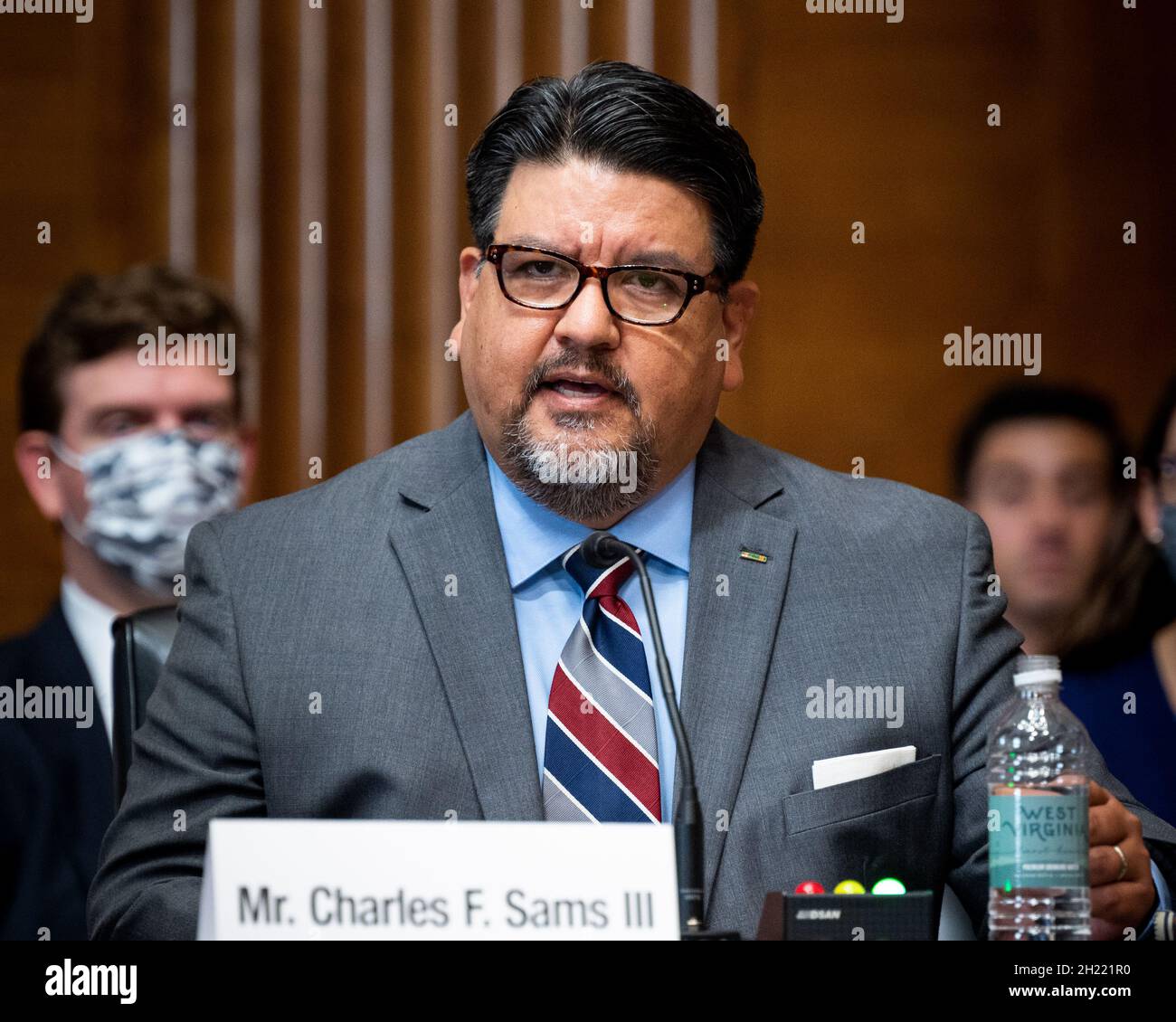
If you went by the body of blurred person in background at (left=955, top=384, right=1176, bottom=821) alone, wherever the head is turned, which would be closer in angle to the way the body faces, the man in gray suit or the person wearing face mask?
the man in gray suit

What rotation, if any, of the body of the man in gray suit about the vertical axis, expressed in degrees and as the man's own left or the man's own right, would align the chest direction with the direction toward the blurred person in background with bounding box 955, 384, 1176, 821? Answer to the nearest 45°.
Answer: approximately 135° to the man's own left

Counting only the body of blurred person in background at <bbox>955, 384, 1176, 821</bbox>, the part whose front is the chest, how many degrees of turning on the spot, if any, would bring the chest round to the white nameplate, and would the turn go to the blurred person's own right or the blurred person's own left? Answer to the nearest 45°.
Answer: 0° — they already face it

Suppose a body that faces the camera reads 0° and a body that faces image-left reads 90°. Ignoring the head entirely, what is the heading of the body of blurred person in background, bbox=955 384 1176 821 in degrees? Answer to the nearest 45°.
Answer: approximately 0°

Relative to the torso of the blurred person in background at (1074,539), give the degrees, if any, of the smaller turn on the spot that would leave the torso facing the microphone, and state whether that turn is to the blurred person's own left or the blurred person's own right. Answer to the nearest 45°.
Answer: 0° — they already face it

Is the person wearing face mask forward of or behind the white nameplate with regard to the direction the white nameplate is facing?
behind

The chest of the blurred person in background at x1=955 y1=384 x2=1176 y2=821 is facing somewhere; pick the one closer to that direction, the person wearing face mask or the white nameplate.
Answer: the white nameplate

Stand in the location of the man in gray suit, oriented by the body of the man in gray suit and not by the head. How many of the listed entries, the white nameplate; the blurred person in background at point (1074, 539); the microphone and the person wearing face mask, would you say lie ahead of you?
2

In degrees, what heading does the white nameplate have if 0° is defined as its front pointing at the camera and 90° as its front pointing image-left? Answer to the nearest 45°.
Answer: approximately 0°

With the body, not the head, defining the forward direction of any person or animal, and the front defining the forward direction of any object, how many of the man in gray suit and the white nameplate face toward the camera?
2
